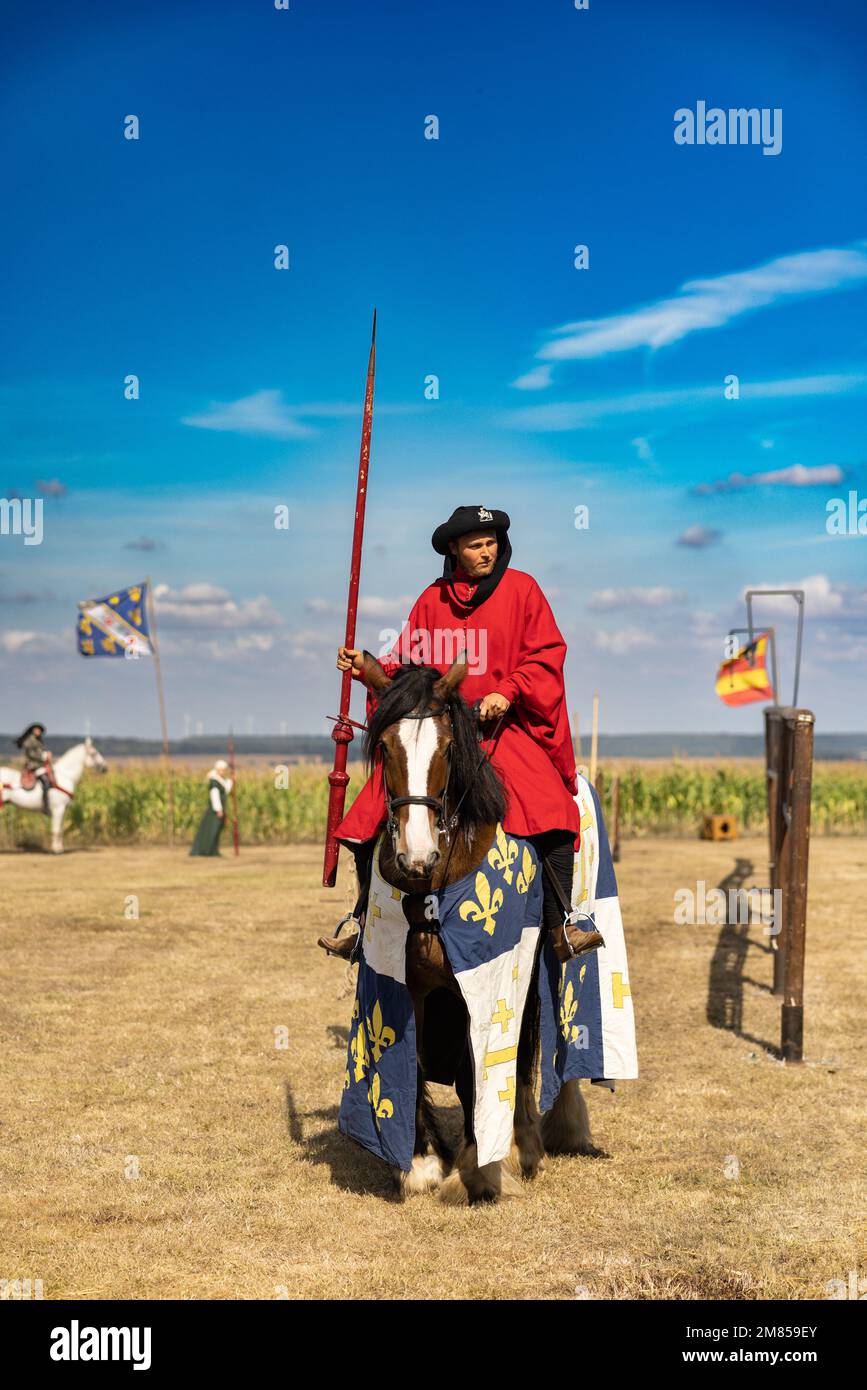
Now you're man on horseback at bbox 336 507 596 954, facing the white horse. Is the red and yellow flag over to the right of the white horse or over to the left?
right

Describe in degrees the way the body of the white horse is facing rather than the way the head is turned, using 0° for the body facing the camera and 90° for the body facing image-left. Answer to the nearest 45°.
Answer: approximately 270°

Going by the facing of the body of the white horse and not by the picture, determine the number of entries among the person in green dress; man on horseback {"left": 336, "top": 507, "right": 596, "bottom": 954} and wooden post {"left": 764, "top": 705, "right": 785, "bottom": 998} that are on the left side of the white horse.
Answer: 0

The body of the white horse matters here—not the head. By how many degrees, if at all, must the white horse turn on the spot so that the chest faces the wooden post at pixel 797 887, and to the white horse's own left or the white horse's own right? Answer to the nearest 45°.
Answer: approximately 90° to the white horse's own right

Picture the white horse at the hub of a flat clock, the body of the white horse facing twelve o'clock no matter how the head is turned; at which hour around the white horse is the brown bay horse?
The brown bay horse is roughly at 3 o'clock from the white horse.

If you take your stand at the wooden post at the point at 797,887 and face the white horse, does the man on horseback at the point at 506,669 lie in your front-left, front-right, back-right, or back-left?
back-left

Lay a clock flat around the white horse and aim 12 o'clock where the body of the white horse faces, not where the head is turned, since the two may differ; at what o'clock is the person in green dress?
The person in green dress is roughly at 1 o'clock from the white horse.

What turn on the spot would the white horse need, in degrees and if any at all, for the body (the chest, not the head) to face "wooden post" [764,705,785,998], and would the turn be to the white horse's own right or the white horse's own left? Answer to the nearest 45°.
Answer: approximately 90° to the white horse's own right

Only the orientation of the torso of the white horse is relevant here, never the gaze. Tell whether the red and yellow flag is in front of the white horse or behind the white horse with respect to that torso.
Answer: in front

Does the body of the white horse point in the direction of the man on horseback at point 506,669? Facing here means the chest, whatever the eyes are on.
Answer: no

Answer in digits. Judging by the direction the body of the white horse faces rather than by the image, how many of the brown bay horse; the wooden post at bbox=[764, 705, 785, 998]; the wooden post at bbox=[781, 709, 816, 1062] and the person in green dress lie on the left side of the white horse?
0
